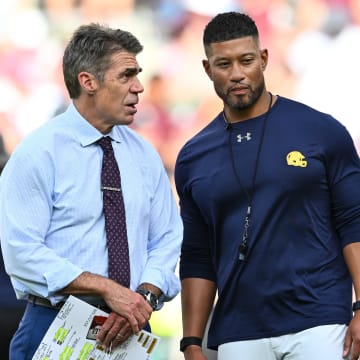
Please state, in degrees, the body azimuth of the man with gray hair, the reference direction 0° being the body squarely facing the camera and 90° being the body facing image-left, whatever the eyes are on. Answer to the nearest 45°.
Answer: approximately 315°
